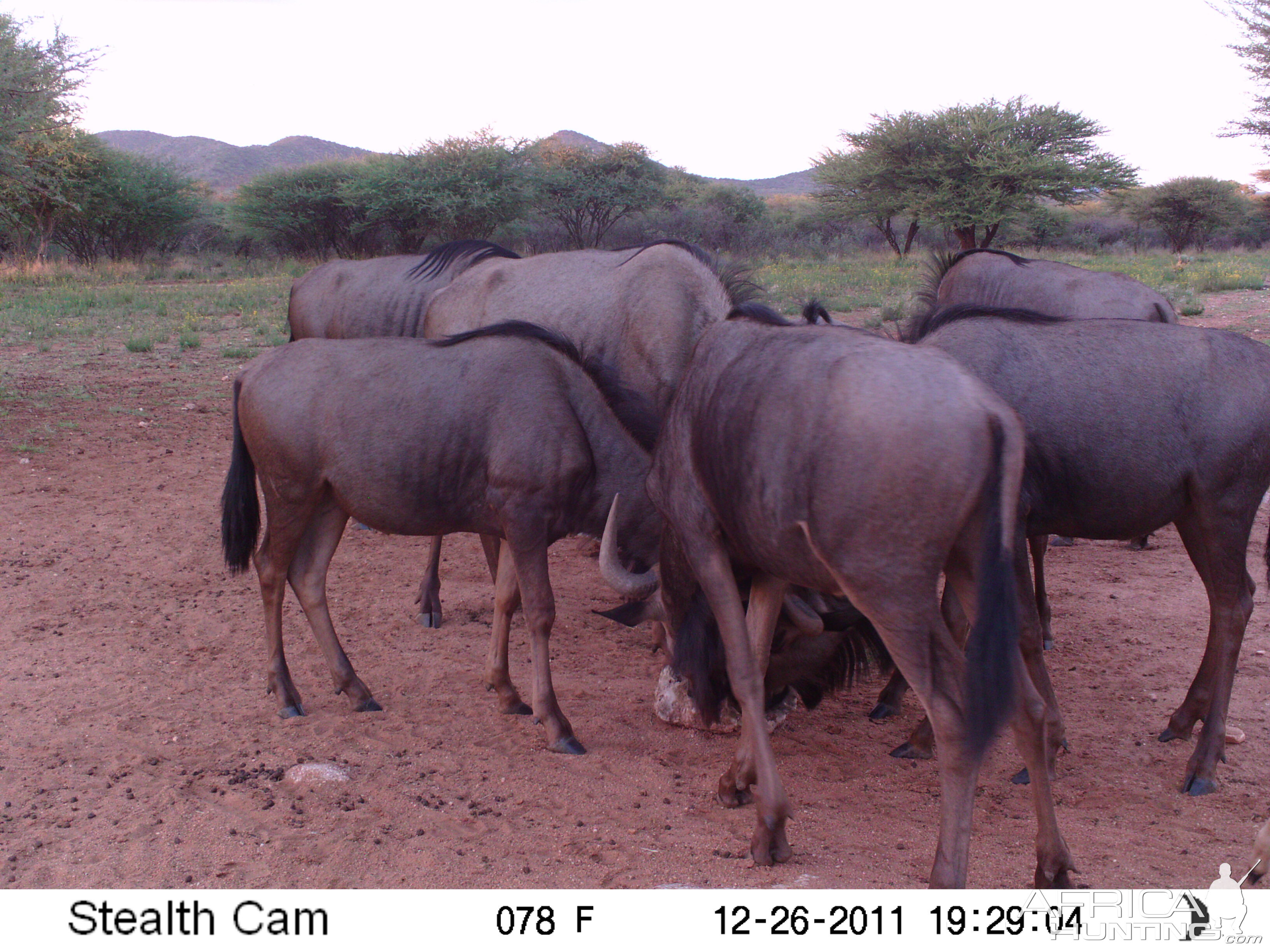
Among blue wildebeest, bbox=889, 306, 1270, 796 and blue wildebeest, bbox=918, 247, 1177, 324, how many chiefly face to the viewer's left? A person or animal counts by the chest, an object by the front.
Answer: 2

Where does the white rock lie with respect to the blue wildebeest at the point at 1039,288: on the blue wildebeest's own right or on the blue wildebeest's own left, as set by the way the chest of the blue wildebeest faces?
on the blue wildebeest's own left

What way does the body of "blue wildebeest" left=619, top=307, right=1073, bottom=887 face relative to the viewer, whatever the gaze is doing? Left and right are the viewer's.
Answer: facing away from the viewer and to the left of the viewer

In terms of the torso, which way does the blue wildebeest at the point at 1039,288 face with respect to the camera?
to the viewer's left

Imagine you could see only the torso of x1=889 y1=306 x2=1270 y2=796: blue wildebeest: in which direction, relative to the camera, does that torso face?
to the viewer's left

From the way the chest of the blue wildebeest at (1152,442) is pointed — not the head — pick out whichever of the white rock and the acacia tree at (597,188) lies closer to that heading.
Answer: the white rock

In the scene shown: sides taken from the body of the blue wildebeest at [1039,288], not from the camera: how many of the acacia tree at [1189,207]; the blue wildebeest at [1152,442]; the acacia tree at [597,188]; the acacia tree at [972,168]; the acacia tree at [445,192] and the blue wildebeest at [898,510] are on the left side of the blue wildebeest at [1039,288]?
2

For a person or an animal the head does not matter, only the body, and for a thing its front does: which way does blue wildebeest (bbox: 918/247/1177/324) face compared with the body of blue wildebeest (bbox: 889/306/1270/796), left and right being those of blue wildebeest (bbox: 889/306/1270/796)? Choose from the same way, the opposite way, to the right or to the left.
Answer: the same way

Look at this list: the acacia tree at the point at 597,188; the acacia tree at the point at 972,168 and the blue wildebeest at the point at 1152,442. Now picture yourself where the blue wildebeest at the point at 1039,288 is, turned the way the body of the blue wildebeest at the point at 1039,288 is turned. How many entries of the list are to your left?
1

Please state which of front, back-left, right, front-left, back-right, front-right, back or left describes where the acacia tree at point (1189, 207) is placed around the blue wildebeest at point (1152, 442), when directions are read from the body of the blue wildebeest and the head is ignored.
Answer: right

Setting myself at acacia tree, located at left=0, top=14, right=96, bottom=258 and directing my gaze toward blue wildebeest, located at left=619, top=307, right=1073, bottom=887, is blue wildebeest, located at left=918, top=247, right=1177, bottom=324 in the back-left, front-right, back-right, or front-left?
front-left

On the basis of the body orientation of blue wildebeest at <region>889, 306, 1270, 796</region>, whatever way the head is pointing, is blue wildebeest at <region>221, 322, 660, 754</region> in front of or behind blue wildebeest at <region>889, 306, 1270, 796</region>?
in front

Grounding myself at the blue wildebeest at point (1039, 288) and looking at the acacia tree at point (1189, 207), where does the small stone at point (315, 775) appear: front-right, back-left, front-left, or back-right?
back-left

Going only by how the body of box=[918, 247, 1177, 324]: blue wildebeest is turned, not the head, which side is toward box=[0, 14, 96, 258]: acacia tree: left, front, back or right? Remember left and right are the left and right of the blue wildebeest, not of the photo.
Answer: front

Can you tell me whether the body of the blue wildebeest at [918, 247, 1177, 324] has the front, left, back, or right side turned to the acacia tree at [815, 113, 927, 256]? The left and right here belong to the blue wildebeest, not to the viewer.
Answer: right
